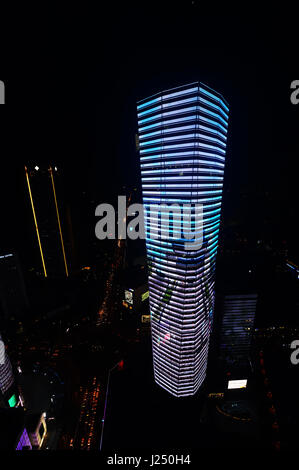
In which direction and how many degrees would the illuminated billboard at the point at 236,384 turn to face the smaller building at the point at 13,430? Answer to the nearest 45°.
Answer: approximately 45° to its right

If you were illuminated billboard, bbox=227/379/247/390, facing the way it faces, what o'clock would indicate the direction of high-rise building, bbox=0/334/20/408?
The high-rise building is roughly at 2 o'clock from the illuminated billboard.

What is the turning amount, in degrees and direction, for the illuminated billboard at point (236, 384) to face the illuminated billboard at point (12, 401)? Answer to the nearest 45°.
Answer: approximately 45° to its right

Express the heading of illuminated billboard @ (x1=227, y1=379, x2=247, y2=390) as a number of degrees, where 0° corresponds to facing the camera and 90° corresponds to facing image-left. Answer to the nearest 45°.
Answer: approximately 0°

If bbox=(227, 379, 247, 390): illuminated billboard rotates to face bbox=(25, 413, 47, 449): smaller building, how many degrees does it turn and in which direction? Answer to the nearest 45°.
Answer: approximately 45° to its right
